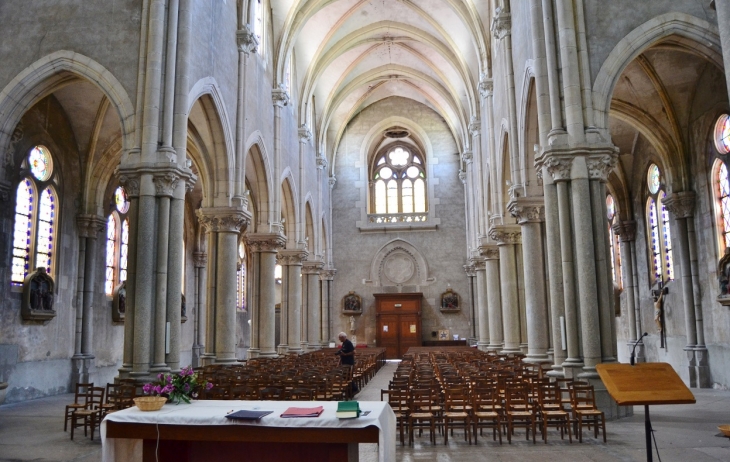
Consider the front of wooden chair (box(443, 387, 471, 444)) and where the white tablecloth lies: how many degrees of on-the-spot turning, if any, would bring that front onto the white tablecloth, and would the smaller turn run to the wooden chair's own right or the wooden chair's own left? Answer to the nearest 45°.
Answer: approximately 45° to the wooden chair's own right

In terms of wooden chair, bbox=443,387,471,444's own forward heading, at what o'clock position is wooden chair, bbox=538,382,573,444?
wooden chair, bbox=538,382,573,444 is roughly at 9 o'clock from wooden chair, bbox=443,387,471,444.

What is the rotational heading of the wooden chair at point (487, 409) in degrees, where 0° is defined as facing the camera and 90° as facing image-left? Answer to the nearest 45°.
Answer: approximately 0°

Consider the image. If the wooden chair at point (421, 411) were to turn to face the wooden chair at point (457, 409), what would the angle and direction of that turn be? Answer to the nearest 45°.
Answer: approximately 90° to its left
